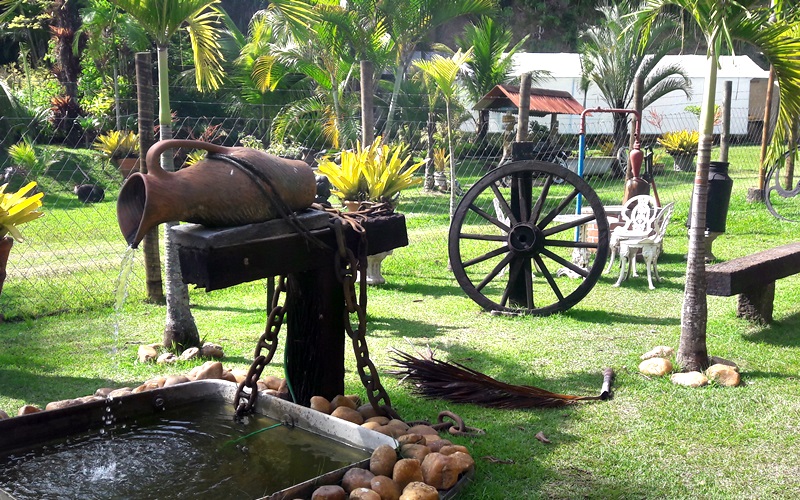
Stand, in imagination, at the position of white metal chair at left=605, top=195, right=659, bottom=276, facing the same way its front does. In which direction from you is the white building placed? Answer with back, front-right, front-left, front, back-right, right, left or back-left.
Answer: back-right

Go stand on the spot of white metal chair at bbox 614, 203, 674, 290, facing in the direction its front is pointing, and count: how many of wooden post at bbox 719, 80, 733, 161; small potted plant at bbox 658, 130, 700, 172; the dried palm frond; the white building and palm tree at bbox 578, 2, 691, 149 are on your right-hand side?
4

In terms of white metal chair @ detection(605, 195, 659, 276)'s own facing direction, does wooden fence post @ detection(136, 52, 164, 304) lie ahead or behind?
ahead

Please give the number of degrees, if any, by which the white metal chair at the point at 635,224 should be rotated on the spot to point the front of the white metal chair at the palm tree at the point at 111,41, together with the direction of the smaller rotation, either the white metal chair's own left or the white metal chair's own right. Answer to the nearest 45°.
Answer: approximately 90° to the white metal chair's own right

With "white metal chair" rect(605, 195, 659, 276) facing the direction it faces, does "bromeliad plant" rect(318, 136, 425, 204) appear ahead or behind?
ahead

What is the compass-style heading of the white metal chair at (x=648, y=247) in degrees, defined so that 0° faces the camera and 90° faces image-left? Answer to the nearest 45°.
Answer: approximately 90°

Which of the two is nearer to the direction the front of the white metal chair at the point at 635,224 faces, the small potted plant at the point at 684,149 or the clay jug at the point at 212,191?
the clay jug

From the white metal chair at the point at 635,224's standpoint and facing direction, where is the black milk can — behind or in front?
behind

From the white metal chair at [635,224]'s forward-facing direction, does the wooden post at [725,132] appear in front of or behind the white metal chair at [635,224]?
behind

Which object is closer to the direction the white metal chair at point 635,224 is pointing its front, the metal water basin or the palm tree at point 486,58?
the metal water basin

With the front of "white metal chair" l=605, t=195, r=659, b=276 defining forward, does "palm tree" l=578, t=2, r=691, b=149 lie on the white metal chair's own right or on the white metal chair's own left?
on the white metal chair's own right

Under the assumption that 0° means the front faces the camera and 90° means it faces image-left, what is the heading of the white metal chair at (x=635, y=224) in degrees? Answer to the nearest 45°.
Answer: approximately 45°

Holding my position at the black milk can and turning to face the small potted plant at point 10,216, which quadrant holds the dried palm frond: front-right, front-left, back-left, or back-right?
front-left

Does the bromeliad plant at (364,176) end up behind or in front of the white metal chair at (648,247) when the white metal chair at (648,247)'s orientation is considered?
in front
